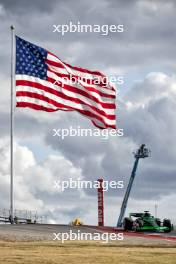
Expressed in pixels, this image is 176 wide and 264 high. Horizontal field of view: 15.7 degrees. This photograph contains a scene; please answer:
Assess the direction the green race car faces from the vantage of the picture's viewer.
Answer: facing the viewer and to the right of the viewer
